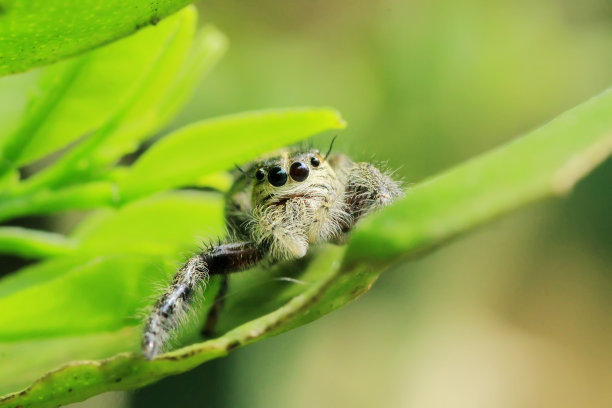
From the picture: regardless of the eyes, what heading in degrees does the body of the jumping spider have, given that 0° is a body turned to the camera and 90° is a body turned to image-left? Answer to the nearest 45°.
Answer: approximately 0°

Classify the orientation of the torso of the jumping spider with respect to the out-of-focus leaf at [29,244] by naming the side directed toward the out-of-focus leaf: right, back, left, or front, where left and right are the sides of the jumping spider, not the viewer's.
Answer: right
